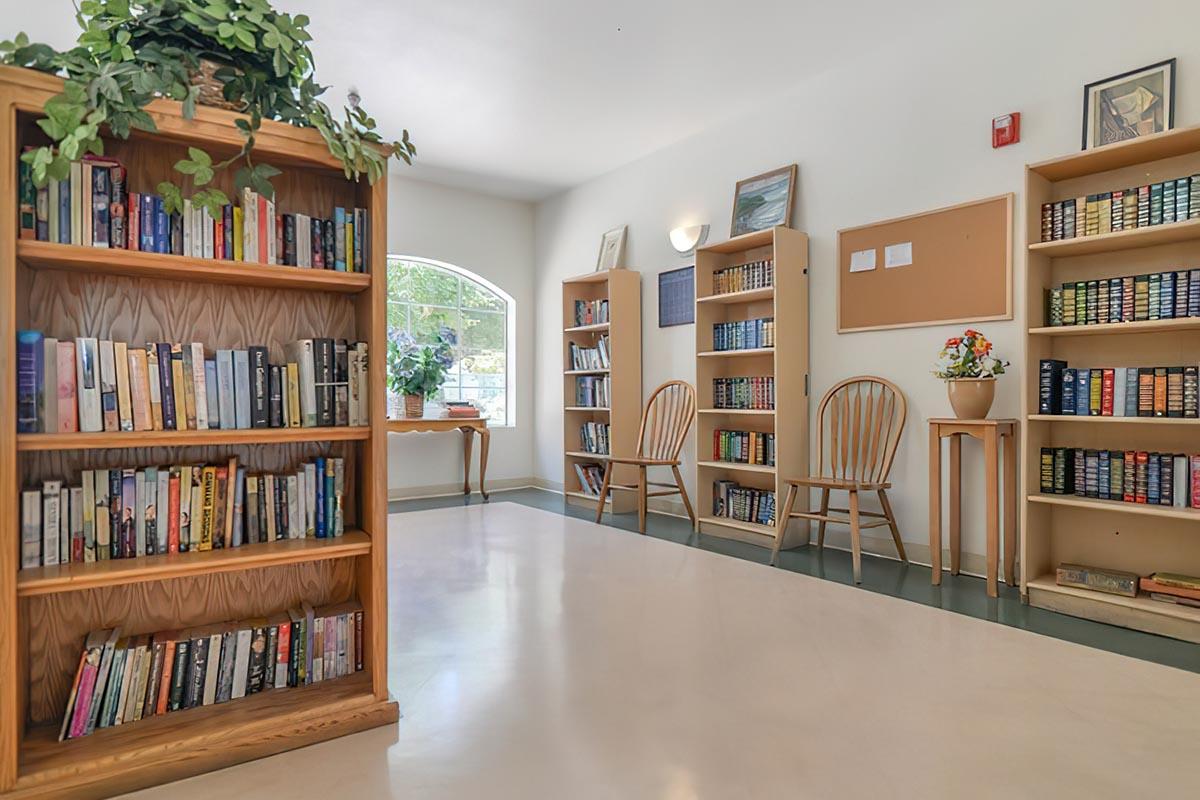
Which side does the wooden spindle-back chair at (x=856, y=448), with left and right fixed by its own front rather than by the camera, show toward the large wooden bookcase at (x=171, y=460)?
front

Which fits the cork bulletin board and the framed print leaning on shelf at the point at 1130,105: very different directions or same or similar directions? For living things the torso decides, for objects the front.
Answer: same or similar directions

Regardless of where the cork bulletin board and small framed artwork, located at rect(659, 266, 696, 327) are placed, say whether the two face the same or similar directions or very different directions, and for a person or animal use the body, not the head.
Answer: same or similar directions

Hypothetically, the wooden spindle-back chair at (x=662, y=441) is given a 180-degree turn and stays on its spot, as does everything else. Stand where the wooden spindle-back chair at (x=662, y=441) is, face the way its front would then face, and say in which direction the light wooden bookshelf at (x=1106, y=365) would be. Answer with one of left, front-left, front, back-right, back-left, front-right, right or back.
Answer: right

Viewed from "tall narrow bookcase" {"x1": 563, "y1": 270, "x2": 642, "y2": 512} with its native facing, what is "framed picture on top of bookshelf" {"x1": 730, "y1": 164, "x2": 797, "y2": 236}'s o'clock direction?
The framed picture on top of bookshelf is roughly at 9 o'clock from the tall narrow bookcase.

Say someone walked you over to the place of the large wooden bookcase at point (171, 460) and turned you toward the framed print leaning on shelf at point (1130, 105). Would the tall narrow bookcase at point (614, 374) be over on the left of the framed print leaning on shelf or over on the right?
left

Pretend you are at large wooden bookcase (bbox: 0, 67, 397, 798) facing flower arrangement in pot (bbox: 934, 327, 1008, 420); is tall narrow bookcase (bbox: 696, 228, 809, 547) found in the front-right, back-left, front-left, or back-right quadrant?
front-left

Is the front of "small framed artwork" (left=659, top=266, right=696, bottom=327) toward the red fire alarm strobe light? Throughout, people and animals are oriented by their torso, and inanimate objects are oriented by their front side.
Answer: no

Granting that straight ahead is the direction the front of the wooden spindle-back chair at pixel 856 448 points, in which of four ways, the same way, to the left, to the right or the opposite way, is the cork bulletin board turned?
the same way

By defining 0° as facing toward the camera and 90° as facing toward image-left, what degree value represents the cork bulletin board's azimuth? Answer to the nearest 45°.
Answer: approximately 45°

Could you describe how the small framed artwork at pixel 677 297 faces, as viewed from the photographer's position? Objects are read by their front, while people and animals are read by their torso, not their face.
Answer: facing the viewer and to the left of the viewer

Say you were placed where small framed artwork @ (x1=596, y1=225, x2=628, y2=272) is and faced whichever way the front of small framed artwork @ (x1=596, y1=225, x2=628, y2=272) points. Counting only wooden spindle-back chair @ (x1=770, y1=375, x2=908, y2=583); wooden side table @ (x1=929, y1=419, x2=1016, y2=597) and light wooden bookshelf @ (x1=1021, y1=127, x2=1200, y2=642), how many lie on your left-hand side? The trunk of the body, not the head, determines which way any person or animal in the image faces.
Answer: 3

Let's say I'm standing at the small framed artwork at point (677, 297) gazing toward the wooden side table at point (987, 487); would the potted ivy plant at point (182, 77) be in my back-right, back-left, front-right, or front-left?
front-right

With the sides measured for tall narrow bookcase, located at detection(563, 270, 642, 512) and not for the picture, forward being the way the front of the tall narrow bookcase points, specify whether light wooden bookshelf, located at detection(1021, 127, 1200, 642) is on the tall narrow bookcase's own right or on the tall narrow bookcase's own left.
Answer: on the tall narrow bookcase's own left

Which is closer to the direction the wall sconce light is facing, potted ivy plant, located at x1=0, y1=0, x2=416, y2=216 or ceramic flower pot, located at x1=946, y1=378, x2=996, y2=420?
the potted ivy plant

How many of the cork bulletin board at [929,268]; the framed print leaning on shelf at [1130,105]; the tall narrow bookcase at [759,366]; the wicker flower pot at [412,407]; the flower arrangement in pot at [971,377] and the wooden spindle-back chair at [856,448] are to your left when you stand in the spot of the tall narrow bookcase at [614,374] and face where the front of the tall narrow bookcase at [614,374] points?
5

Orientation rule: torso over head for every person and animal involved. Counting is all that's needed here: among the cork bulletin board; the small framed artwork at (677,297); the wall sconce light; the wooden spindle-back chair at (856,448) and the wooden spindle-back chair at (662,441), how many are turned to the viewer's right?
0

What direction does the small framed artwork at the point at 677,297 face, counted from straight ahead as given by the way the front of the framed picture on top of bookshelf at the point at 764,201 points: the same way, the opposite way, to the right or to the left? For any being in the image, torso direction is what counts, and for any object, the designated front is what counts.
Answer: the same way
